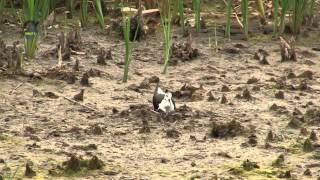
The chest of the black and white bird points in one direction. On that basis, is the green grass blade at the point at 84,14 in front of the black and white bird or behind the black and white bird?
behind

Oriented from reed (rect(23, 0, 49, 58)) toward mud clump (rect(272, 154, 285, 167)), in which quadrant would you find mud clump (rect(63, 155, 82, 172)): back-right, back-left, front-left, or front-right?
front-right

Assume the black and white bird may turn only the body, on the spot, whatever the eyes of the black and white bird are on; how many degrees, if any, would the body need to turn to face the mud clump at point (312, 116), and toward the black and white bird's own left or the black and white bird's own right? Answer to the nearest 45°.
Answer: approximately 45° to the black and white bird's own left

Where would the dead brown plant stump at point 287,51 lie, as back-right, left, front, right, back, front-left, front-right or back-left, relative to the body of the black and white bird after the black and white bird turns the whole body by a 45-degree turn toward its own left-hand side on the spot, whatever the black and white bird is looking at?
front-left

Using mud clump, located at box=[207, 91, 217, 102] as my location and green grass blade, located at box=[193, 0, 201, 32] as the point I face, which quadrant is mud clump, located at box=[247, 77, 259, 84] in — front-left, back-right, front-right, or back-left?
front-right

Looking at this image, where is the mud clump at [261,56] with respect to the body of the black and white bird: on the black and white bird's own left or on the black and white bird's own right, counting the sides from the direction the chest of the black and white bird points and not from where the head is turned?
on the black and white bird's own left

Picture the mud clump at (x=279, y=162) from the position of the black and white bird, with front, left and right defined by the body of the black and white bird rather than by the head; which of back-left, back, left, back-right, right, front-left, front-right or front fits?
front
